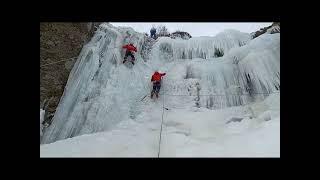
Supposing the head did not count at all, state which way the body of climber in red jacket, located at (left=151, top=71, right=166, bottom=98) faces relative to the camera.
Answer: away from the camera
